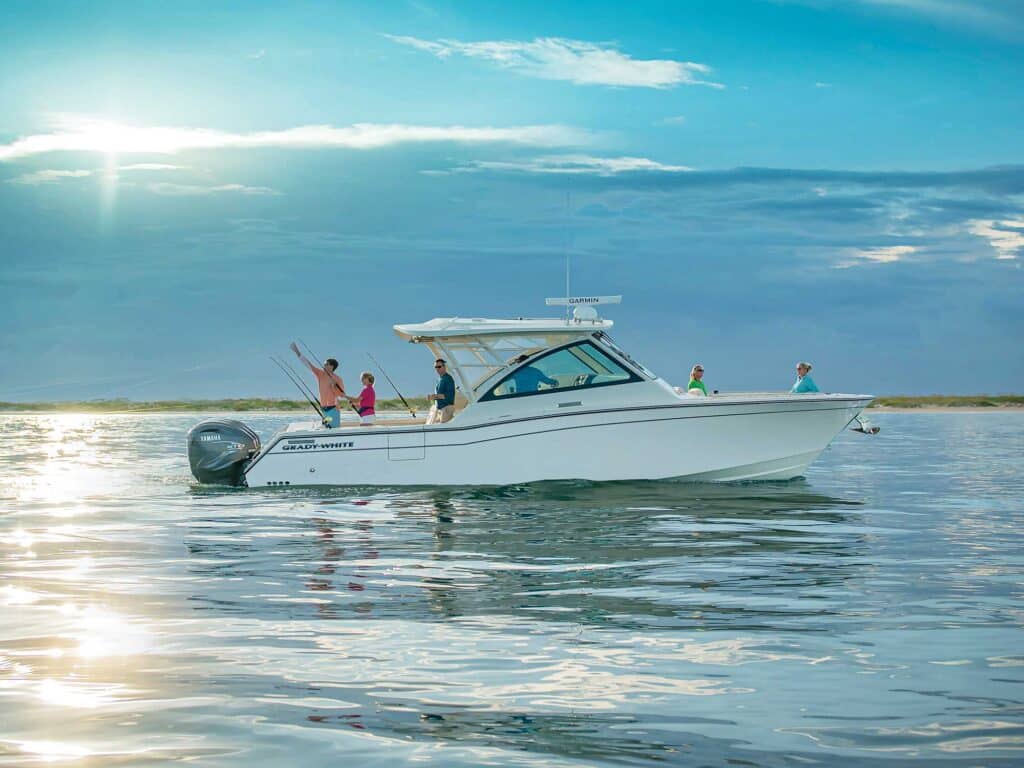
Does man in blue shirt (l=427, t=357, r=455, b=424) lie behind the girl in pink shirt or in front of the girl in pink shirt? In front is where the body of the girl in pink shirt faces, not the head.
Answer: behind

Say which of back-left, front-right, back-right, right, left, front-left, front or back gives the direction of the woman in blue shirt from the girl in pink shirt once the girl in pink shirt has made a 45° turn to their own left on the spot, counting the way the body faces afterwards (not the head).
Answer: back-left

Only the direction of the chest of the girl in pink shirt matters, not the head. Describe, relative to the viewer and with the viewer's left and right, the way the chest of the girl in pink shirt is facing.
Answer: facing to the left of the viewer

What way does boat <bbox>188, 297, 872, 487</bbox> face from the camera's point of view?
to the viewer's right
